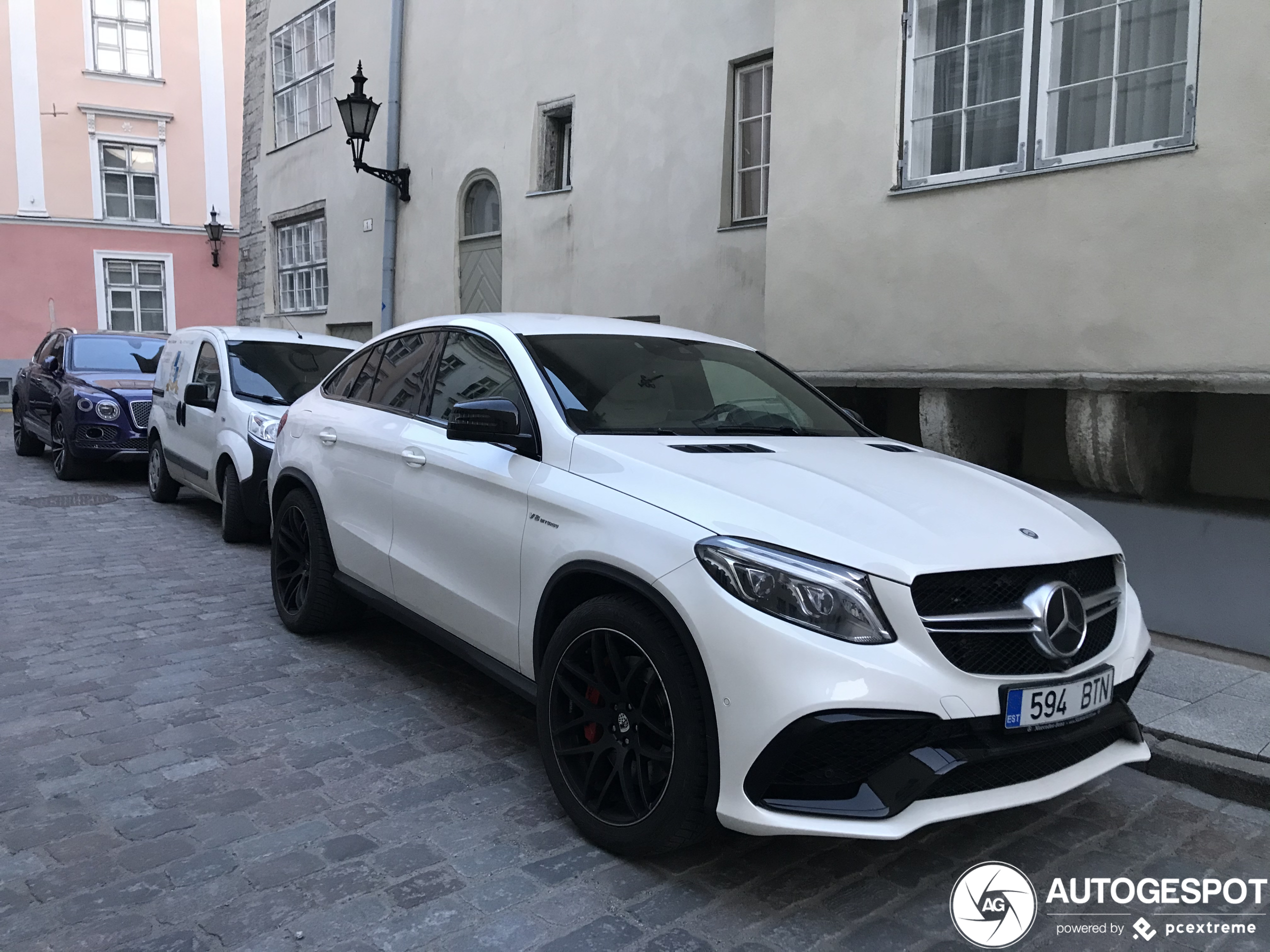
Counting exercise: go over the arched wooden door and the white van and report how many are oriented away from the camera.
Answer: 0

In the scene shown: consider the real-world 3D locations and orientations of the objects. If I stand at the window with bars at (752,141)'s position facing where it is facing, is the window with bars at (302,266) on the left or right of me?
on my right

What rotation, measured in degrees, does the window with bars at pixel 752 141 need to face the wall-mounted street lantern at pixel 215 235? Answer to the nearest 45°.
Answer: approximately 90° to its right

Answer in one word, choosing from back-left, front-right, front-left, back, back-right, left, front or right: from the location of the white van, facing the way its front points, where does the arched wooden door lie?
left

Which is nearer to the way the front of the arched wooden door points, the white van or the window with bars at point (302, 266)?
the white van

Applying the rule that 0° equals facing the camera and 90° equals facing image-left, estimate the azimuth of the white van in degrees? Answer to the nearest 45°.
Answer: approximately 315°

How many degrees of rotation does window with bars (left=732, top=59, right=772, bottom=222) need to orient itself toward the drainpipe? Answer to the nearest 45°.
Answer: approximately 90° to its right

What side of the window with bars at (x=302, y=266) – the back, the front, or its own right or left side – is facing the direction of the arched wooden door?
left

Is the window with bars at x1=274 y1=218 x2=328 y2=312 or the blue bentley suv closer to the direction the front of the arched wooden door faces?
the blue bentley suv

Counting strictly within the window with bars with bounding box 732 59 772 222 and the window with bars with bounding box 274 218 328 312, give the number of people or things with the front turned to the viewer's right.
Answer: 0

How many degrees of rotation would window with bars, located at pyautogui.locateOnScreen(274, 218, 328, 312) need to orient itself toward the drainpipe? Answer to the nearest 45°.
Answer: approximately 45° to its left

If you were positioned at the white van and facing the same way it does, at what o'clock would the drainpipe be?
The drainpipe is roughly at 8 o'clock from the white van.
